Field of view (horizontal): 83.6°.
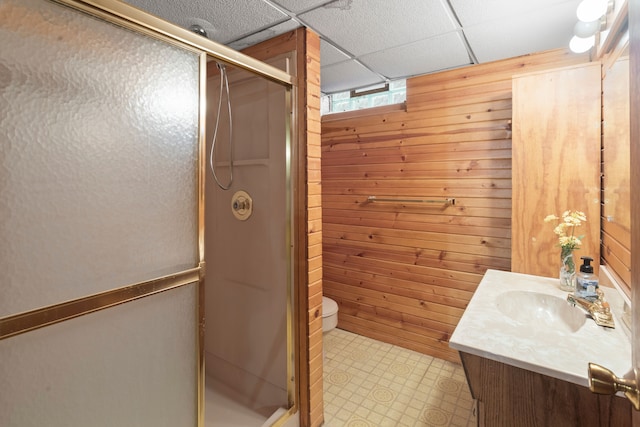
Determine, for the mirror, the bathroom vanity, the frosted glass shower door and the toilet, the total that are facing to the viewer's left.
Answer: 2

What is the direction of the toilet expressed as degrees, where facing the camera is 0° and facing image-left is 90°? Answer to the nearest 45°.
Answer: approximately 270°

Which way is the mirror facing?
to the viewer's left

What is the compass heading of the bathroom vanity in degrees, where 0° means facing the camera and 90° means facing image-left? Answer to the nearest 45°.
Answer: approximately 90°

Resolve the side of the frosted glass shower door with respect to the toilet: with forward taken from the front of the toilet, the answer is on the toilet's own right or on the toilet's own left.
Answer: on the toilet's own right
